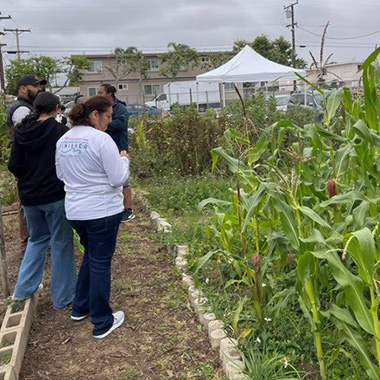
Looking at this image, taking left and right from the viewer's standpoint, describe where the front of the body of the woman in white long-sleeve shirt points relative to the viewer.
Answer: facing away from the viewer and to the right of the viewer
